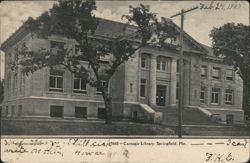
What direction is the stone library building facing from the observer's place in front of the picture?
facing the viewer and to the right of the viewer
